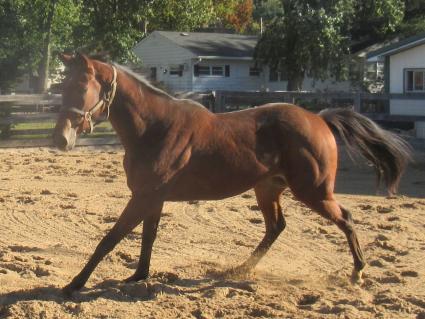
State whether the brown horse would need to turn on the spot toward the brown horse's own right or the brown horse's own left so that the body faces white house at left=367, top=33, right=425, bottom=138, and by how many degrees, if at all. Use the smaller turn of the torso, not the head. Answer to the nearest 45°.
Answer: approximately 90° to the brown horse's own right

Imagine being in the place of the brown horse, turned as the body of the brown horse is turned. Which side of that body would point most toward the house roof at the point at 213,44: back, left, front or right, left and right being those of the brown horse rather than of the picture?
right

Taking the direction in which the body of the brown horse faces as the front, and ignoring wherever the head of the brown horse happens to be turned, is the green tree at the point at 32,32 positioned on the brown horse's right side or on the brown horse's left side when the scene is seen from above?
on the brown horse's right side

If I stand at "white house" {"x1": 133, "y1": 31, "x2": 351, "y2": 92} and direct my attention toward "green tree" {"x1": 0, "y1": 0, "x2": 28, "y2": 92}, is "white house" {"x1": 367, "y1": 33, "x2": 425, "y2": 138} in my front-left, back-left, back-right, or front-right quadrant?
back-left

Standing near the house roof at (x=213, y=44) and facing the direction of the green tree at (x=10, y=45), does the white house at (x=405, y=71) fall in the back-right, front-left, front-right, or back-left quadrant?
back-left

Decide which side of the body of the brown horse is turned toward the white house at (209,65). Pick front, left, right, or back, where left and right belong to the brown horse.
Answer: right

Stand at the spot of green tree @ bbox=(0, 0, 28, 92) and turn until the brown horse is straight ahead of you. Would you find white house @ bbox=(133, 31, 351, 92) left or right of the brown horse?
left

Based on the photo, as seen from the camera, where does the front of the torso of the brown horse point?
to the viewer's left

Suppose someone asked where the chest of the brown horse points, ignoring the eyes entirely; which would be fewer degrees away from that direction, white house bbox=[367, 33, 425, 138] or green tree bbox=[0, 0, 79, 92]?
the green tree

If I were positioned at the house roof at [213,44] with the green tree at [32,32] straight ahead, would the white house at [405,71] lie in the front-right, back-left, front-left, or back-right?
back-left
